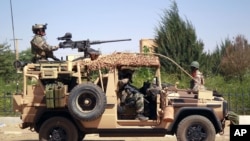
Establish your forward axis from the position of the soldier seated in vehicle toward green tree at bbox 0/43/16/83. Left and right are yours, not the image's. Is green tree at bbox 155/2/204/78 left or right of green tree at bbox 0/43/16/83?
right

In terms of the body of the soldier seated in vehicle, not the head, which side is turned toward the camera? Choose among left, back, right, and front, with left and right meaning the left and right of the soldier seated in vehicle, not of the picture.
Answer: right

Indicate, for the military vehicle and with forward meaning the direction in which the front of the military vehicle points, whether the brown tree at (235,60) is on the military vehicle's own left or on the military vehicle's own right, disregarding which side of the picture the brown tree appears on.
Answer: on the military vehicle's own left

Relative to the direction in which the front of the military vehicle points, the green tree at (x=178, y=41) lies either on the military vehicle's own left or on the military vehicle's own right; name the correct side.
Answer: on the military vehicle's own left

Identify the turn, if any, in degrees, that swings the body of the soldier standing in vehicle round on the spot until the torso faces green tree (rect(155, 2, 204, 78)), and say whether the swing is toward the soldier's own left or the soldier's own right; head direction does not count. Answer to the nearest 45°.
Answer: approximately 45° to the soldier's own left

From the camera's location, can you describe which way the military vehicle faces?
facing to the right of the viewer

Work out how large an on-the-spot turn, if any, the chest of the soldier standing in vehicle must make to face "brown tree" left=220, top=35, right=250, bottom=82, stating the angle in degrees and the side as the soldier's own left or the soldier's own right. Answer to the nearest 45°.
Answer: approximately 45° to the soldier's own left

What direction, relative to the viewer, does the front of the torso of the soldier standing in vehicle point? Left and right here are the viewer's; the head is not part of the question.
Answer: facing to the right of the viewer
